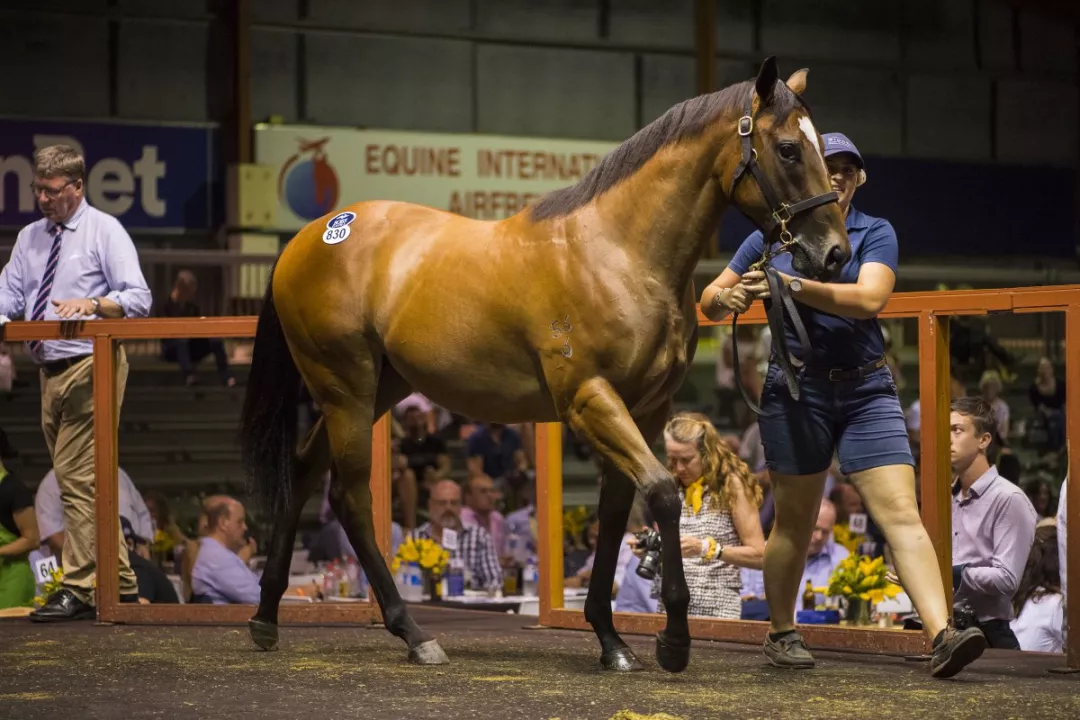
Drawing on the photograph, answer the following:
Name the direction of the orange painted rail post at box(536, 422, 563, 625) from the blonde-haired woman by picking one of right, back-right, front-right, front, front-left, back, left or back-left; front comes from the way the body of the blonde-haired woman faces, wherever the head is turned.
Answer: front-right

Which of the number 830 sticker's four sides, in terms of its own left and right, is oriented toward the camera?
front

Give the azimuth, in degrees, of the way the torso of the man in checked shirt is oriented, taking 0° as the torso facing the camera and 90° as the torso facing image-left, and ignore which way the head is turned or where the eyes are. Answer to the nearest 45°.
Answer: approximately 45°

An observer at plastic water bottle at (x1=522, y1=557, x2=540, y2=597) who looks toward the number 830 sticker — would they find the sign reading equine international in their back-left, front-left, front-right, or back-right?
back-right

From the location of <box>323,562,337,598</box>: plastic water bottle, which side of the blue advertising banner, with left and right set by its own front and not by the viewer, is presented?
front

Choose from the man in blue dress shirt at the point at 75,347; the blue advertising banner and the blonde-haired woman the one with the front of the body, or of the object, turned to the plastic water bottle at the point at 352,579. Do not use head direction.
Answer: the blue advertising banner

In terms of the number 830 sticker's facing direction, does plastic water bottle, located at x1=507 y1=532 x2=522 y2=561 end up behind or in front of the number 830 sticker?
behind

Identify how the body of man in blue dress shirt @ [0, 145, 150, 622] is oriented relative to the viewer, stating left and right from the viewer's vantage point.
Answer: facing the viewer and to the left of the viewer

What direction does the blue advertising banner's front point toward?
toward the camera

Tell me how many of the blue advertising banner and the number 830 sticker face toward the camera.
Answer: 2

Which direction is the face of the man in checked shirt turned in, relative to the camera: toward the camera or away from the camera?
toward the camera

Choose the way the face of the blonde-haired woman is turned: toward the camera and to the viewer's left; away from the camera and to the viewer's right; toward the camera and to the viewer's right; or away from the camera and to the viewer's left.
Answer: toward the camera and to the viewer's left

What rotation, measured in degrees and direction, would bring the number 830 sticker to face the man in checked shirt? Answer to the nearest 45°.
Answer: approximately 180°

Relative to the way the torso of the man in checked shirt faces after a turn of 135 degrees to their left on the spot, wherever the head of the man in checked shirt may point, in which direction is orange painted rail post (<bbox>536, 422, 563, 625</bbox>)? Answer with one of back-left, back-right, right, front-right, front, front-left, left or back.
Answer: right
